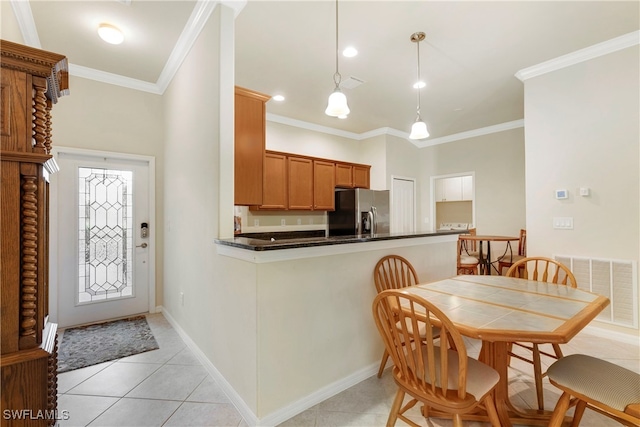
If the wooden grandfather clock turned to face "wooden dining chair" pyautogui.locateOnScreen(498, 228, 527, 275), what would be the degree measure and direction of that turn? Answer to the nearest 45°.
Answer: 0° — it already faces it

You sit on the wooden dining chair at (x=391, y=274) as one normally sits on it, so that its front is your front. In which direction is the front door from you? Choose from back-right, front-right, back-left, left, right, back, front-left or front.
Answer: back-right

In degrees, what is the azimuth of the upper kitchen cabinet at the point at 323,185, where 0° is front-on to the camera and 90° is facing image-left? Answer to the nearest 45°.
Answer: approximately 315°

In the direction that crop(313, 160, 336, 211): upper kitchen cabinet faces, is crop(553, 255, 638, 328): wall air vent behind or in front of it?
in front

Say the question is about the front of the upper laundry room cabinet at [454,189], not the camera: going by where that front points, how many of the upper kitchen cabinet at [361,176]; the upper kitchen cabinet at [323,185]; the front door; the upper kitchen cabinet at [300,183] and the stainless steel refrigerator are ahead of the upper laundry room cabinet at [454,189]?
5

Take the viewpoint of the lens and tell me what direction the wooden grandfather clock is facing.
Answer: facing to the right of the viewer

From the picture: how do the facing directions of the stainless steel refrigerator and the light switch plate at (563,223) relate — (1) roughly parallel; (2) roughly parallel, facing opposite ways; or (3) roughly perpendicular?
roughly perpendicular

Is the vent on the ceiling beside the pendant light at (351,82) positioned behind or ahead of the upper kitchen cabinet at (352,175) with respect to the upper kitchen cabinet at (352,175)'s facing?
ahead

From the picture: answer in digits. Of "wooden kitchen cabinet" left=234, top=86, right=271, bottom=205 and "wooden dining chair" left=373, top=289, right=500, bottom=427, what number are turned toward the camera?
0

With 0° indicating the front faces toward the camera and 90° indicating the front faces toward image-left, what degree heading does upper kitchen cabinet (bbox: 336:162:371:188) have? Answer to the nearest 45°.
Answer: approximately 315°
